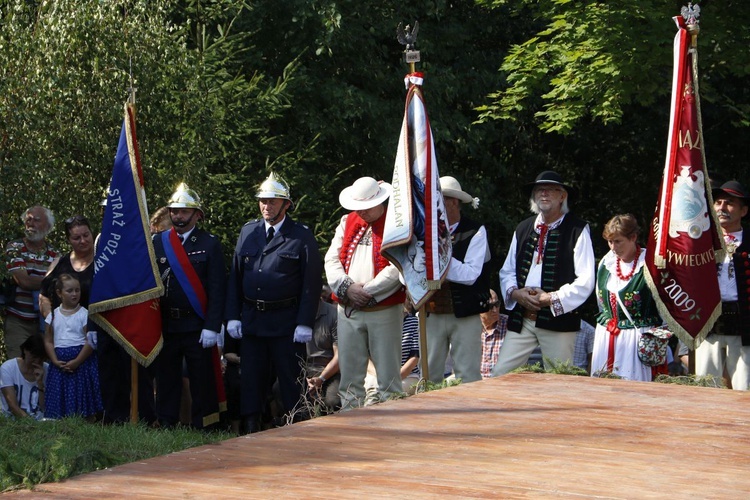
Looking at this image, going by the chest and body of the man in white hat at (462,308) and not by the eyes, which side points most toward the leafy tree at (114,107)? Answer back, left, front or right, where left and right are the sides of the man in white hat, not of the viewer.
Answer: right

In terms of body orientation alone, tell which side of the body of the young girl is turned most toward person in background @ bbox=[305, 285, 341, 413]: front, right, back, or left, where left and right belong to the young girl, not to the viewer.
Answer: left

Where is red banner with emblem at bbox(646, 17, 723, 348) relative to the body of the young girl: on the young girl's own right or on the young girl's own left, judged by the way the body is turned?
on the young girl's own left

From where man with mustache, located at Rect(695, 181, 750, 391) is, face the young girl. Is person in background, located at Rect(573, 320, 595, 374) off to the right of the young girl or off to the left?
right

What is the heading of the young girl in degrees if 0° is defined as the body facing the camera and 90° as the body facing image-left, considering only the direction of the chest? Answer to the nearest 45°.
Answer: approximately 0°

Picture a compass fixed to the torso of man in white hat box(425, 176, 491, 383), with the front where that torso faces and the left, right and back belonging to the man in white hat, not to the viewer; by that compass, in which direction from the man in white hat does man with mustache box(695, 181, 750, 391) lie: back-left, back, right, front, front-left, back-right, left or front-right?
back-left

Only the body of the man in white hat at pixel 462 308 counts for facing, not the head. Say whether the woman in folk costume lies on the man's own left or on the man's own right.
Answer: on the man's own left

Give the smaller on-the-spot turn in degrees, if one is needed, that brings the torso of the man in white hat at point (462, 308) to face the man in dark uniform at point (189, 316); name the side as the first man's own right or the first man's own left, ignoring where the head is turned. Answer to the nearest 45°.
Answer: approximately 45° to the first man's own right
